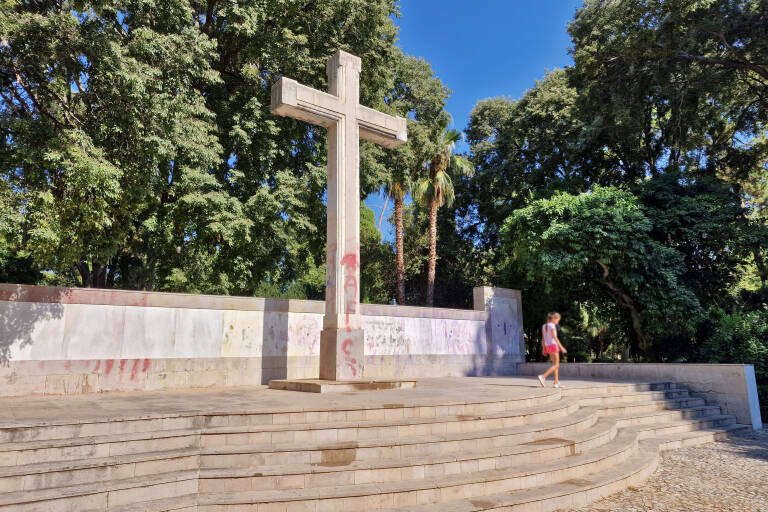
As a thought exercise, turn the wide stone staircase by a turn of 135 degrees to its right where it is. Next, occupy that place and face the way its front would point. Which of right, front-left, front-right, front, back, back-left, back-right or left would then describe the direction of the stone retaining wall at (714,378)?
back-right

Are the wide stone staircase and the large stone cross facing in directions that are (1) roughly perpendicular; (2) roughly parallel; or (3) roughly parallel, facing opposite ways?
roughly parallel

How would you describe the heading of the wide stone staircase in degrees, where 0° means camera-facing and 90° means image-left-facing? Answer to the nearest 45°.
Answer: approximately 315°

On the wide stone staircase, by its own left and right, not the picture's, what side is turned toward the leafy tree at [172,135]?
back

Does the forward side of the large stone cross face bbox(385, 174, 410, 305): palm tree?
no

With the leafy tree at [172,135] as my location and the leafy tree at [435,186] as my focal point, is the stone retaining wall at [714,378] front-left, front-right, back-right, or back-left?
front-right

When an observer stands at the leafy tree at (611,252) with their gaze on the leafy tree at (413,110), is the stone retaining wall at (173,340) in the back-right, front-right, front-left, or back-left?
front-left

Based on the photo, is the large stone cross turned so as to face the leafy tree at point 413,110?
no

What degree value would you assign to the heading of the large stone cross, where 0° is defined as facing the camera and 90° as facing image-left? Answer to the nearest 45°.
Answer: approximately 315°

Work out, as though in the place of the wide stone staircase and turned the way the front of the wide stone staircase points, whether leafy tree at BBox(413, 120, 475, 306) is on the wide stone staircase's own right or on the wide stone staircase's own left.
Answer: on the wide stone staircase's own left

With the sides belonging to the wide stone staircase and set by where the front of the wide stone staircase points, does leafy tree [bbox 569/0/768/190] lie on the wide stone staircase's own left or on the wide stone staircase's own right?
on the wide stone staircase's own left

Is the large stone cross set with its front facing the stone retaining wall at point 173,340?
no

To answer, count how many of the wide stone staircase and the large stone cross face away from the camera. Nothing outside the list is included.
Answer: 0
